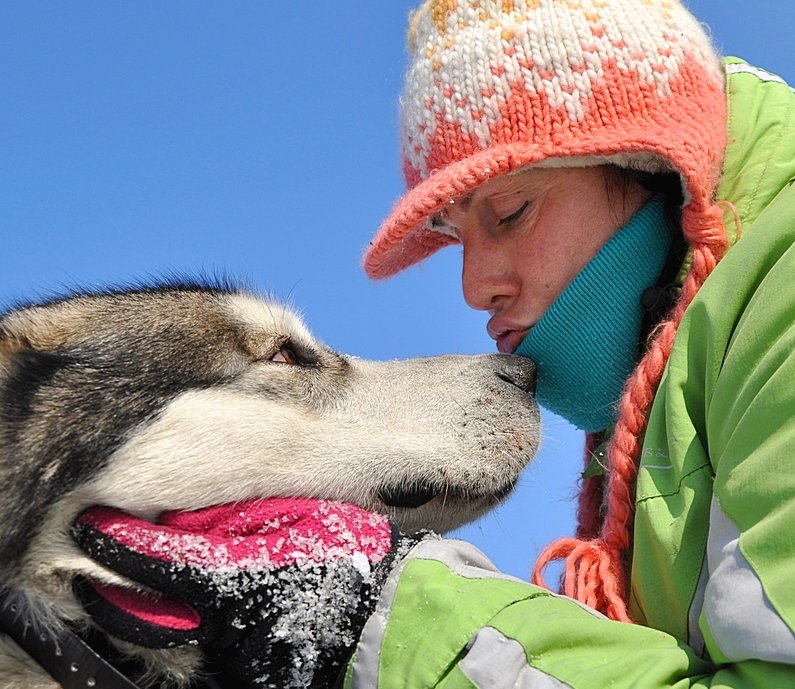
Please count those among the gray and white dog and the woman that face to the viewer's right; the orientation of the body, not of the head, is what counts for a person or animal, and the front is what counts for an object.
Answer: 1

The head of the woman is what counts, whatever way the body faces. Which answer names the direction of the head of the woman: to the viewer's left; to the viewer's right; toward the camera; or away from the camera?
to the viewer's left

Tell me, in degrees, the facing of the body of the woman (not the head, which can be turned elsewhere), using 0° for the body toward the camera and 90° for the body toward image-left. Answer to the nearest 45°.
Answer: approximately 90°

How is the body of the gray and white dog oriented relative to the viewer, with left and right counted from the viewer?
facing to the right of the viewer

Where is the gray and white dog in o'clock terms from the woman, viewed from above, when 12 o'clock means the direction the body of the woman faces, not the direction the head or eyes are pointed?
The gray and white dog is roughly at 12 o'clock from the woman.

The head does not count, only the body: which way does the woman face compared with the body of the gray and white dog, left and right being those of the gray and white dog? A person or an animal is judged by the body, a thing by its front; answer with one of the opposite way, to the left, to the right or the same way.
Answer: the opposite way
